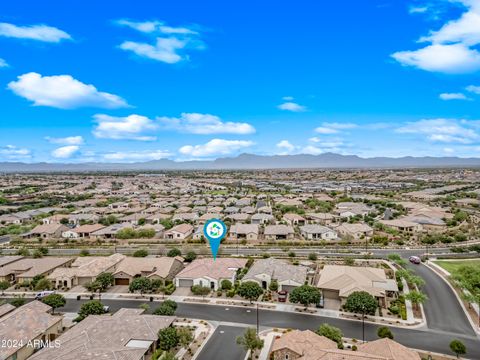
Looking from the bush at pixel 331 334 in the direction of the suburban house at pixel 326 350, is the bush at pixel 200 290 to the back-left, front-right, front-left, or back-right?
back-right

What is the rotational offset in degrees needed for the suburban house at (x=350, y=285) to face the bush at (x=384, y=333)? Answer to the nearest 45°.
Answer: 0° — it already faces it

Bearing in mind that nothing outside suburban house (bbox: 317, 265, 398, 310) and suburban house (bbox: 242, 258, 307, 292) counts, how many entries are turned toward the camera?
2

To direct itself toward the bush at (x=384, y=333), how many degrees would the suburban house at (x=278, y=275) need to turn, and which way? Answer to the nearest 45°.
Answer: approximately 45° to its left

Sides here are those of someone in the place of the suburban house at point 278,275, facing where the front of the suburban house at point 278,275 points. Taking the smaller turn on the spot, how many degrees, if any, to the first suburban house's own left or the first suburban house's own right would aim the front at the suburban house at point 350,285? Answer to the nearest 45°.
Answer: approximately 90° to the first suburban house's own left

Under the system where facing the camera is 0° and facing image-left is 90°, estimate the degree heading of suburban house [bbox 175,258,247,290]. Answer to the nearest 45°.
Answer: approximately 0°

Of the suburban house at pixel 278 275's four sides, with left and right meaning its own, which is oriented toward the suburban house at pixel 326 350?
front

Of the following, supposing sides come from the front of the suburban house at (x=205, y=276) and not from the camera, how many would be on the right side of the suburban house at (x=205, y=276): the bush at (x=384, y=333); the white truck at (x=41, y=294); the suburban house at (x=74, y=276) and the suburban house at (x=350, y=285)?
2

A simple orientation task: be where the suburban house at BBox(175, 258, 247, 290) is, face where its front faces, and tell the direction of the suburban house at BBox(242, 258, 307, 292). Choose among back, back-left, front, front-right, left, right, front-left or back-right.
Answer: left

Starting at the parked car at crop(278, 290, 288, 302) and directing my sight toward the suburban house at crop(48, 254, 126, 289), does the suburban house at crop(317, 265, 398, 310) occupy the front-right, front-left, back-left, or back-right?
back-right

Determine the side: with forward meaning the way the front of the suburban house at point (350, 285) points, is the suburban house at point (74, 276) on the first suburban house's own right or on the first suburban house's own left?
on the first suburban house's own right
